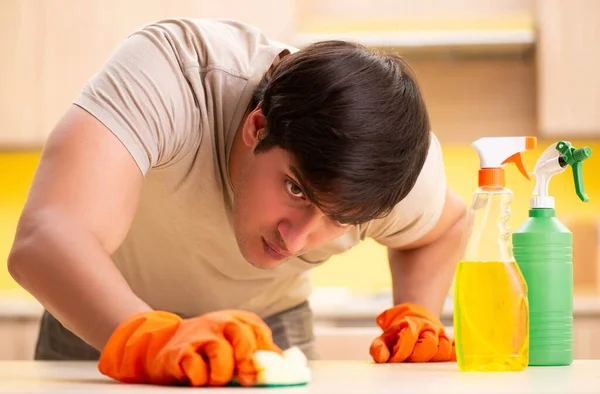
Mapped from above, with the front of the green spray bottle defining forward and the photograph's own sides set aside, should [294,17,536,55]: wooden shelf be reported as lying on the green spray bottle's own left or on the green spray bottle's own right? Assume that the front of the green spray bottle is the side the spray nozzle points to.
on the green spray bottle's own left

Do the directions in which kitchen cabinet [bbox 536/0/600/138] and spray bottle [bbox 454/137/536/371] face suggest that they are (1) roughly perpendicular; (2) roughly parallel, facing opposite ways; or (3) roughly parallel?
roughly perpendicular

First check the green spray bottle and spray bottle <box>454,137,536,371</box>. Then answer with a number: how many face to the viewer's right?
2

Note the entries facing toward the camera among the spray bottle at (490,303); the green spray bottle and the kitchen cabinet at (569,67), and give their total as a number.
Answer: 1

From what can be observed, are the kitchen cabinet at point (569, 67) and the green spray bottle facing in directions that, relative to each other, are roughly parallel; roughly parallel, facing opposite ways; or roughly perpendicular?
roughly perpendicular

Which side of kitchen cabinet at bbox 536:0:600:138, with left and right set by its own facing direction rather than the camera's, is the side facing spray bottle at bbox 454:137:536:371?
front

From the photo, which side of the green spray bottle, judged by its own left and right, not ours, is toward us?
right

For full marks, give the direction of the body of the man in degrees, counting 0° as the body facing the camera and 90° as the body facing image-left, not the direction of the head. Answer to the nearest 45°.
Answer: approximately 315°

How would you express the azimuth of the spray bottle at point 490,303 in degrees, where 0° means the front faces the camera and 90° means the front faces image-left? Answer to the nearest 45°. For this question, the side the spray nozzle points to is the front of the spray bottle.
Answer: approximately 270°

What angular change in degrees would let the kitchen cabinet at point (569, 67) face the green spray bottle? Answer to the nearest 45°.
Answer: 0° — it already faces it

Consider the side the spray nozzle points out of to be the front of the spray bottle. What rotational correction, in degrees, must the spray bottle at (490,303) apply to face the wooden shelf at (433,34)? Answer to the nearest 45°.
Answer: approximately 90° to its left
